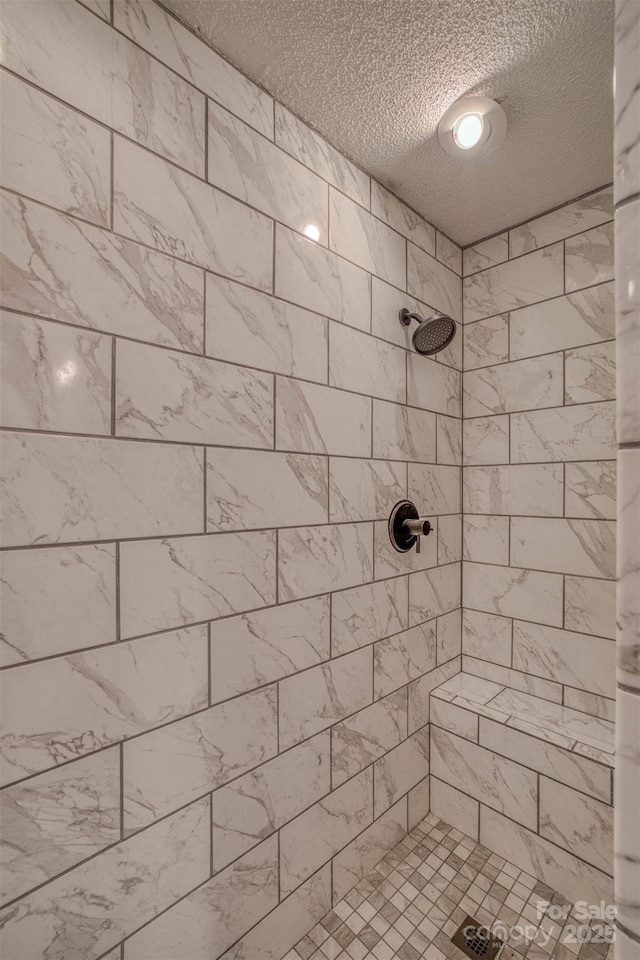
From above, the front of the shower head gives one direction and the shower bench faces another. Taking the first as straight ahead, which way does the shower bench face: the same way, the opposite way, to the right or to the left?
to the right

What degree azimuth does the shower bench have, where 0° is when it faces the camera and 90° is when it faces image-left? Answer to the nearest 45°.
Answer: approximately 45°

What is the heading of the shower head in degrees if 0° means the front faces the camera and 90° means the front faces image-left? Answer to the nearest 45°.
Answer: approximately 315°
